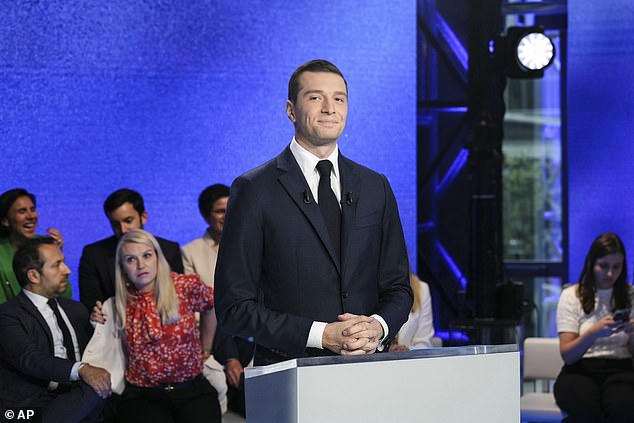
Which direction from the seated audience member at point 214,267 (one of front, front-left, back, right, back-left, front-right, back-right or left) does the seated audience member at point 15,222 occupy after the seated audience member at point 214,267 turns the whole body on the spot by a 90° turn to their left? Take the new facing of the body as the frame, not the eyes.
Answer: back-left

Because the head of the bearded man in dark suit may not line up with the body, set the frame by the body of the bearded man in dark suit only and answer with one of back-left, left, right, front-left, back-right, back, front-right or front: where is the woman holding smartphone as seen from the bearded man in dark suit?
front-left

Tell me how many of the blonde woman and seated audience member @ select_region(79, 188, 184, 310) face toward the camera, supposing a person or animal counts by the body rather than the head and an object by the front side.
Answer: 2

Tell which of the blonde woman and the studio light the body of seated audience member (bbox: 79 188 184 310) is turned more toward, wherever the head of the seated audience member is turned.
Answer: the blonde woman

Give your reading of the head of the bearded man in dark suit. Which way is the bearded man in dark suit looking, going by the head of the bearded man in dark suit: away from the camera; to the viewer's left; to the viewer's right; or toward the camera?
to the viewer's right

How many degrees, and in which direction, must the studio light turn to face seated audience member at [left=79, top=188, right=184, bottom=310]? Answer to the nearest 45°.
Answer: approximately 90° to its right

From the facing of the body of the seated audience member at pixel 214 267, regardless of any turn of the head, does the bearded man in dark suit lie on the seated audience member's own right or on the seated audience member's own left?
on the seated audience member's own right
